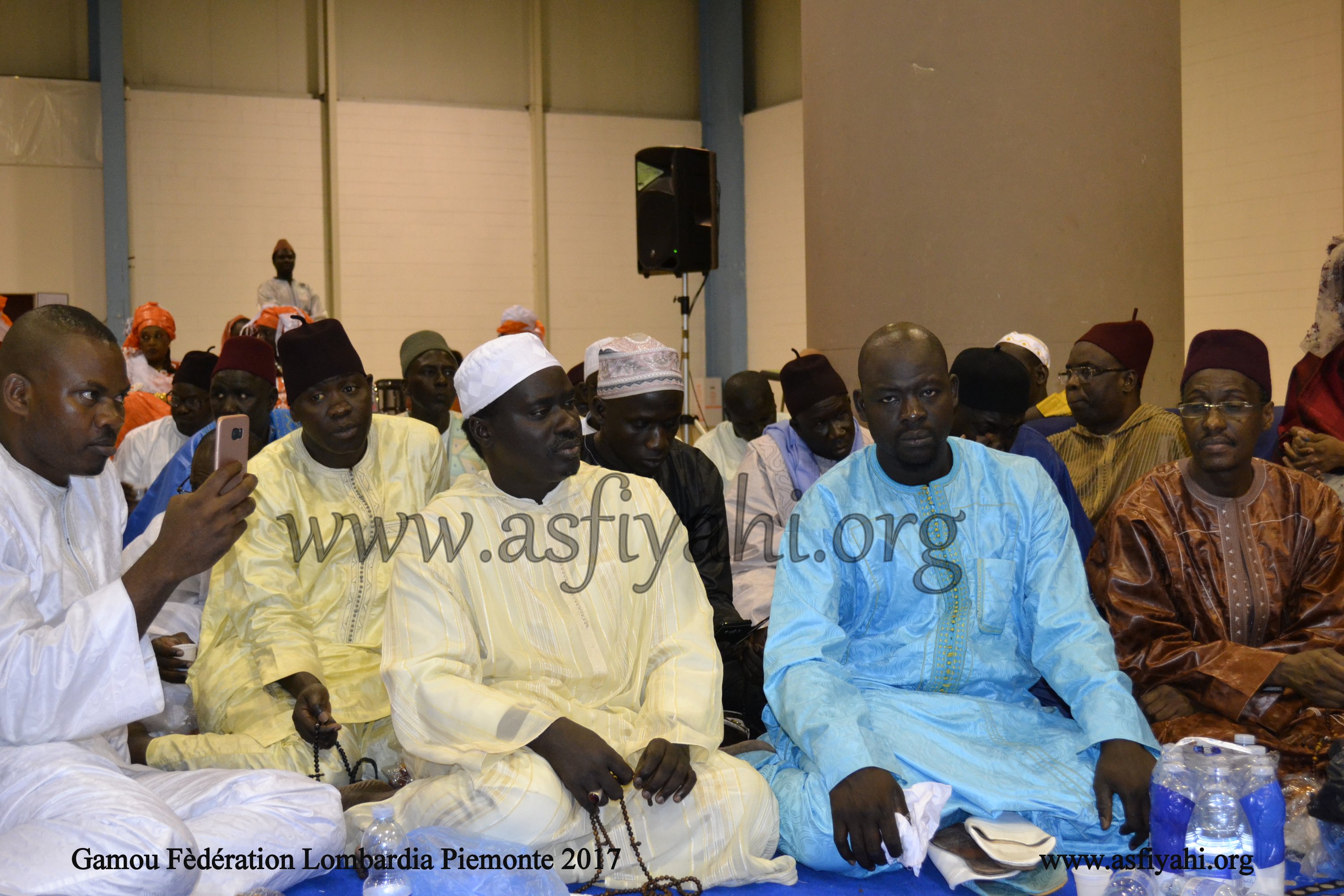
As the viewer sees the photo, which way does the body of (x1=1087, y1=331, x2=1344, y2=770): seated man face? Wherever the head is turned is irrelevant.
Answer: toward the camera

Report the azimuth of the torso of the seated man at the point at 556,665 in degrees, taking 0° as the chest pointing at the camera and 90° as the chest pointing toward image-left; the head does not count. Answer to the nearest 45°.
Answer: approximately 315°

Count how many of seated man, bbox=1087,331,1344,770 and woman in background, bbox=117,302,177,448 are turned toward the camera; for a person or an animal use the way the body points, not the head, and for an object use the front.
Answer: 2

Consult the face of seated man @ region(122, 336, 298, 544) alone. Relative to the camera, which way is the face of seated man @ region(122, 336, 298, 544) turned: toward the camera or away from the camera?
toward the camera

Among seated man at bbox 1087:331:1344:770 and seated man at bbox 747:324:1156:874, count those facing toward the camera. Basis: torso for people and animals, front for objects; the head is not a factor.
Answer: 2

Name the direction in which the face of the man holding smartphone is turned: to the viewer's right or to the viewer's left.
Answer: to the viewer's right

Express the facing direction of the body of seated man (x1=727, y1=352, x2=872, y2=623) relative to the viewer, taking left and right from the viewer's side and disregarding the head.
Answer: facing the viewer and to the right of the viewer

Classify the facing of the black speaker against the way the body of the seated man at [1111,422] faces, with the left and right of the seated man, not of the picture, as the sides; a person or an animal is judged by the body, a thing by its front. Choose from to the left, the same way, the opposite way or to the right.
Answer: the same way

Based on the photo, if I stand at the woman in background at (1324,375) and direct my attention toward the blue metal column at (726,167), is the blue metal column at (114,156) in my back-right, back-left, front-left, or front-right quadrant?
front-left

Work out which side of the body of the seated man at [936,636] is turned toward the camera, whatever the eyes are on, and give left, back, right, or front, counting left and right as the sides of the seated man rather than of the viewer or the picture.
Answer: front

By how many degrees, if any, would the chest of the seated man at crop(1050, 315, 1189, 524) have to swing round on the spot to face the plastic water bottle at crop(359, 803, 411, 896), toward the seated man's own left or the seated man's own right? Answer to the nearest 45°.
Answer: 0° — they already face it

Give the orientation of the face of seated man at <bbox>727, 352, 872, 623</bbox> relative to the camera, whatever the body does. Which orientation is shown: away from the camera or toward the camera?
toward the camera

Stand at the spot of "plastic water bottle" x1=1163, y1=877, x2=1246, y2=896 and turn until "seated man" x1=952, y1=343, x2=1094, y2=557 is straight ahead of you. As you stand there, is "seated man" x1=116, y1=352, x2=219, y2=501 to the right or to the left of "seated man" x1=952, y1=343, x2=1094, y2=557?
left

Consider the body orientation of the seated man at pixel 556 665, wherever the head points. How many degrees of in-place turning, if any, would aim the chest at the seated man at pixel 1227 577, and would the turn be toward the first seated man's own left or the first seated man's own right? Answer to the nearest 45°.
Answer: approximately 45° to the first seated man's own left

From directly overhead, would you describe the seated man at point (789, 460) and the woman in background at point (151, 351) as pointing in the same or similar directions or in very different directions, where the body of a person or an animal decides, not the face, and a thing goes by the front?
same or similar directions

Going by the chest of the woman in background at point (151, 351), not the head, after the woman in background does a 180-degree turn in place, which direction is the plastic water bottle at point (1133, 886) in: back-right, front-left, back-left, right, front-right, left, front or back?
back
